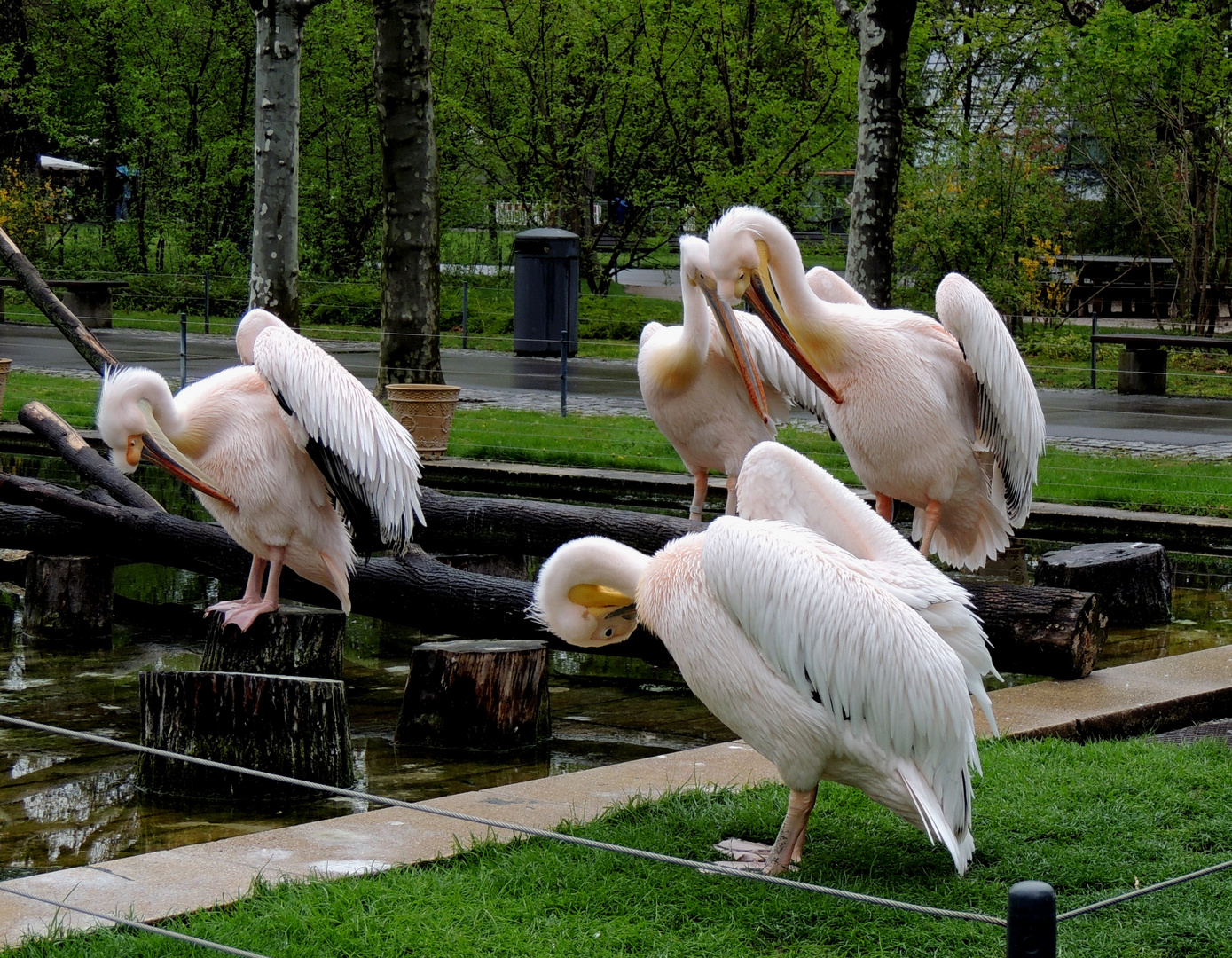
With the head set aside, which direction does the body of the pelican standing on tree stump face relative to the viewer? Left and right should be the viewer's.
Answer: facing to the left of the viewer

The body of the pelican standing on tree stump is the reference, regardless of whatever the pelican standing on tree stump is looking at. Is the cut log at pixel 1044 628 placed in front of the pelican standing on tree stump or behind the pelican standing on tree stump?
behind

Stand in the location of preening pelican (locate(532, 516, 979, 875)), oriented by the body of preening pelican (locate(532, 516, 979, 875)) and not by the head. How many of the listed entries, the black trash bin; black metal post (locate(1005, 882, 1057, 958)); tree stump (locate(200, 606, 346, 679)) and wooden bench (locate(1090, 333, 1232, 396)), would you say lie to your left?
1

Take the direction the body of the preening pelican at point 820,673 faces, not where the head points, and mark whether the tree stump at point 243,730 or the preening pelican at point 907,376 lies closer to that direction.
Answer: the tree stump

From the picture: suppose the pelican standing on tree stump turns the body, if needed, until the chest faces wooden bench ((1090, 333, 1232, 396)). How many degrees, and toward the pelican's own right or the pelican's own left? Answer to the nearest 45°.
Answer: approximately 135° to the pelican's own right

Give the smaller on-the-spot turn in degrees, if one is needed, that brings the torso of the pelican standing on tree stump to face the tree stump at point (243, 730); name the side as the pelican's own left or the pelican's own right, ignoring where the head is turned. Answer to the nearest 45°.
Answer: approximately 90° to the pelican's own left

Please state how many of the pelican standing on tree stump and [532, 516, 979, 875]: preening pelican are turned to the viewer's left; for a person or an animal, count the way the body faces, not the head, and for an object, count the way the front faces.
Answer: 2

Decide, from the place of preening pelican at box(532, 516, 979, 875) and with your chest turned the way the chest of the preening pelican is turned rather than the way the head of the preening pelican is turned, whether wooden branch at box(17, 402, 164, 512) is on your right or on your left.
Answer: on your right

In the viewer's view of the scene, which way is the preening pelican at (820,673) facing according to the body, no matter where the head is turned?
to the viewer's left

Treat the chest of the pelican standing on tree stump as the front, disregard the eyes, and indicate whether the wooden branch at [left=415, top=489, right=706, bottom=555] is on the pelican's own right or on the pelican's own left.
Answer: on the pelican's own right

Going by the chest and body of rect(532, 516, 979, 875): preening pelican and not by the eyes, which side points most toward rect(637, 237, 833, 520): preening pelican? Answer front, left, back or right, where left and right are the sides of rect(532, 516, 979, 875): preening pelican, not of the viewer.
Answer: right

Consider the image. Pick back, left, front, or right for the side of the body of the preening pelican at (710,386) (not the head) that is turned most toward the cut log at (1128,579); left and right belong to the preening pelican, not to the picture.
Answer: left
